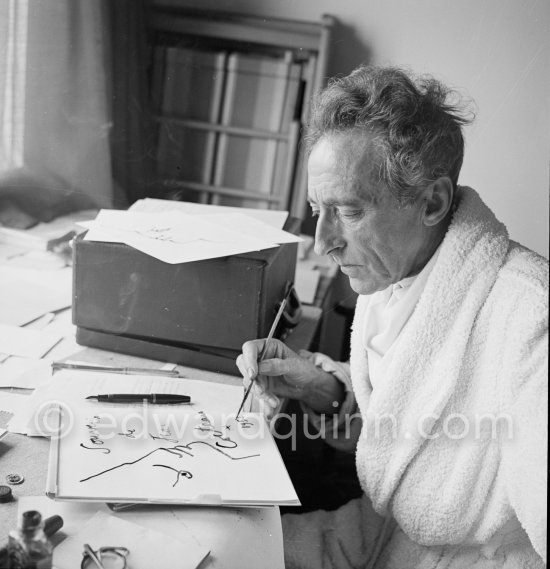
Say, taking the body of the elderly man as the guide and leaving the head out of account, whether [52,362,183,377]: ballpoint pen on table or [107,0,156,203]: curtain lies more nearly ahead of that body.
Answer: the ballpoint pen on table

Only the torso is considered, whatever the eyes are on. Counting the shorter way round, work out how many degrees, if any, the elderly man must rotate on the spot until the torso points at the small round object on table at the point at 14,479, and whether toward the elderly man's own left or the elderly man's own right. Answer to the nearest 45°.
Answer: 0° — they already face it

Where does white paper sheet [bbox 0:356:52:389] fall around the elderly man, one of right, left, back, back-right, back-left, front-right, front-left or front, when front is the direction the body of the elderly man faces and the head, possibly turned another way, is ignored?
front-right

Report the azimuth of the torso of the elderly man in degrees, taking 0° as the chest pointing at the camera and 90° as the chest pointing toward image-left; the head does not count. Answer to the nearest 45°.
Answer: approximately 45°

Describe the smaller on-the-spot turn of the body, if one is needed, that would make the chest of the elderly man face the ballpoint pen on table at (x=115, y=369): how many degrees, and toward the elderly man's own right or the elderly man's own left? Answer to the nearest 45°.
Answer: approximately 45° to the elderly man's own right
